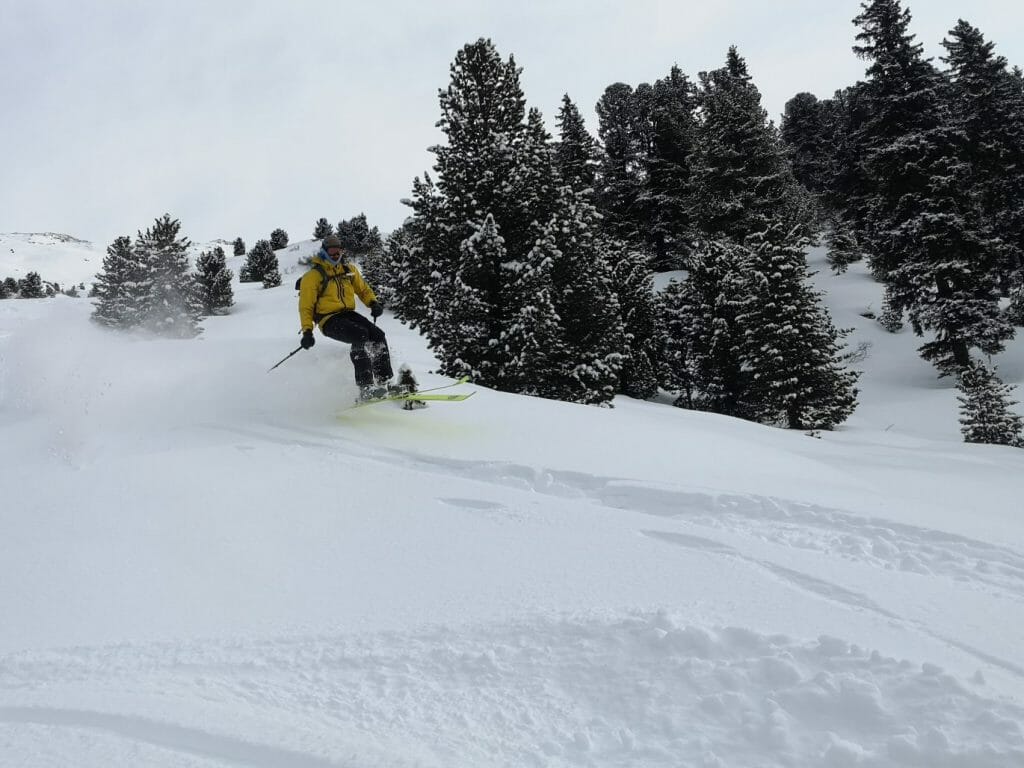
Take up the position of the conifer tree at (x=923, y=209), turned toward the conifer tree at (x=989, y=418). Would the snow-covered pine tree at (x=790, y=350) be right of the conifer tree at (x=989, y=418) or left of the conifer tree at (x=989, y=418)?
right

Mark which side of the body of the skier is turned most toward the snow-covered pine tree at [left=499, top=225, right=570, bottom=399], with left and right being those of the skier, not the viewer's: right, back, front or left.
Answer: left

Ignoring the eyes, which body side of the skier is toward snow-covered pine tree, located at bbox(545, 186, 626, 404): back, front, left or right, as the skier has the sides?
left

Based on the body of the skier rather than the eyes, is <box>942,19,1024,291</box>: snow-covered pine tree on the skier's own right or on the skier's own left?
on the skier's own left

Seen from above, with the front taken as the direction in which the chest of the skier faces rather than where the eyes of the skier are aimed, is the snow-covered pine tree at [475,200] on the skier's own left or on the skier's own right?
on the skier's own left

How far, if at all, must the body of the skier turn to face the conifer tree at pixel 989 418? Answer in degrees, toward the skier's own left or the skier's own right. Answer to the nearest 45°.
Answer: approximately 45° to the skier's own left

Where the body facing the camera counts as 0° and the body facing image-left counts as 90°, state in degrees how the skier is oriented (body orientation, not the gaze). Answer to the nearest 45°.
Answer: approximately 315°

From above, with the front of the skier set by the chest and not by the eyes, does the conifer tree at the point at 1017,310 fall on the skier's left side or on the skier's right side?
on the skier's left side

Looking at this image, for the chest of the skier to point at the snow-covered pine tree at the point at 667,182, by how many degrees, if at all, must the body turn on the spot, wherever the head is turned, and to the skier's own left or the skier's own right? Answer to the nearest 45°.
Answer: approximately 90° to the skier's own left
